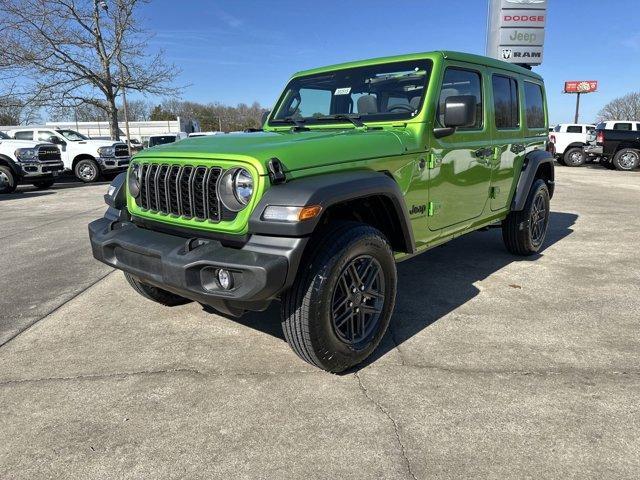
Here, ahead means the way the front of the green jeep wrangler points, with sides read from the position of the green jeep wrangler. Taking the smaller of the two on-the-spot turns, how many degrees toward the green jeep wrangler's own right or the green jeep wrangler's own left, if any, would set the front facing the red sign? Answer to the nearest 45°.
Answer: approximately 180°

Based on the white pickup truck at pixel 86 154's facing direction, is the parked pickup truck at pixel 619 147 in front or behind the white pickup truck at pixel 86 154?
in front

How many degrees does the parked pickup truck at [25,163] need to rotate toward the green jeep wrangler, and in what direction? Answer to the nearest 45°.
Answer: approximately 45° to its right

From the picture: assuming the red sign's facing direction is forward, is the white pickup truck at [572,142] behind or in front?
in front

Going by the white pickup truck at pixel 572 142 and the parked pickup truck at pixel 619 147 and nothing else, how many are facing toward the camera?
0

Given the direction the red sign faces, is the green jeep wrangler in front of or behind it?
in front

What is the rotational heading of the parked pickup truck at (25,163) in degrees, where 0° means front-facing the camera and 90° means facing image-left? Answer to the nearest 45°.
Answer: approximately 315°

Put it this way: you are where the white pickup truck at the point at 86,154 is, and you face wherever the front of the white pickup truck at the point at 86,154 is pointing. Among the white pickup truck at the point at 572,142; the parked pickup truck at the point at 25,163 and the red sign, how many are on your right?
1

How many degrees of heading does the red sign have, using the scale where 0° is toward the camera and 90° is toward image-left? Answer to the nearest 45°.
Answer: approximately 0°
